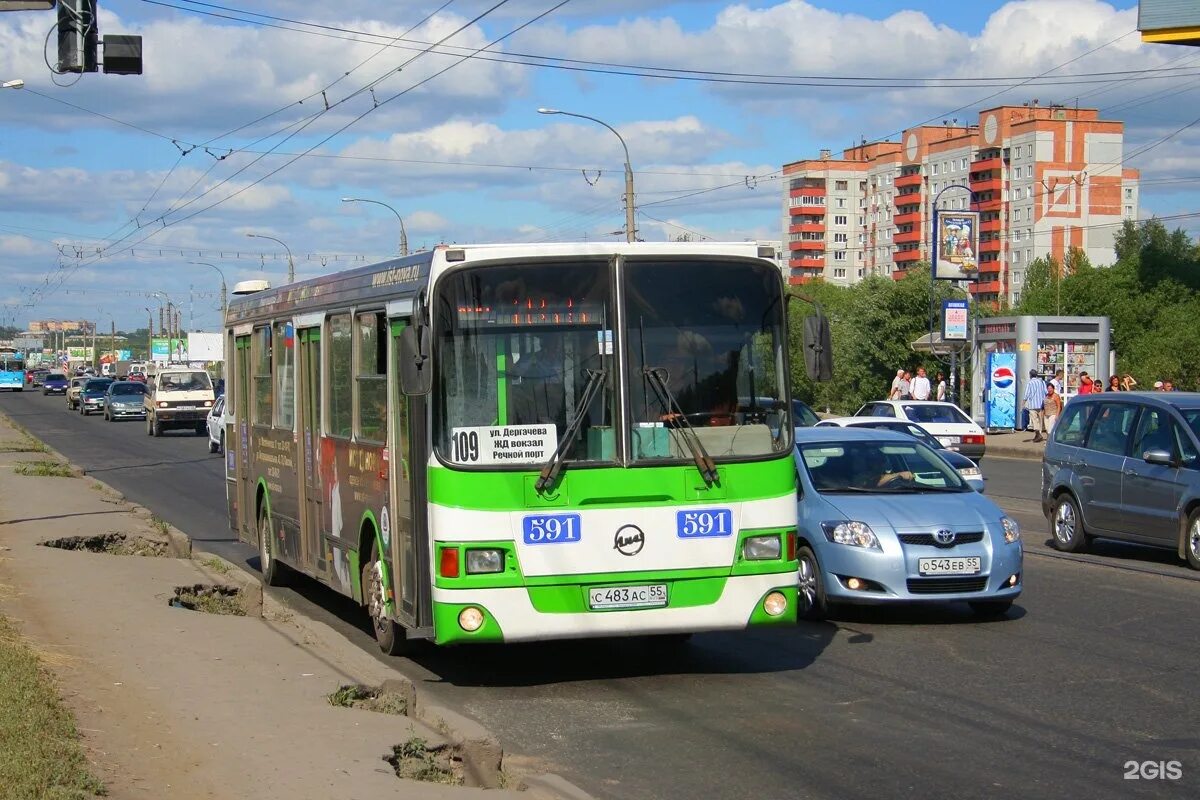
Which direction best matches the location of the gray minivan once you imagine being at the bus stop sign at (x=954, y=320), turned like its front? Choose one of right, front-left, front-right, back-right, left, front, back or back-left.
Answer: front

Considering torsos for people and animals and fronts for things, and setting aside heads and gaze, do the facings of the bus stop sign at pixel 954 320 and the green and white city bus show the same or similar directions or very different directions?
same or similar directions

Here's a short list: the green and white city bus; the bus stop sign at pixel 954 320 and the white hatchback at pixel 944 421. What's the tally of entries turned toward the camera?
2

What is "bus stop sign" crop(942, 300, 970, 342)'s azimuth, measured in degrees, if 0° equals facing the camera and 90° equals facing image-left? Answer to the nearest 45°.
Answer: approximately 0°

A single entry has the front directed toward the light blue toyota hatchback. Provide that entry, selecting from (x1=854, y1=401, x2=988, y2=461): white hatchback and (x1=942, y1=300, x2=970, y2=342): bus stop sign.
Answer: the bus stop sign

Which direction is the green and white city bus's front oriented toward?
toward the camera

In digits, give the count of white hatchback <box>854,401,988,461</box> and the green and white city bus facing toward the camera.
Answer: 1

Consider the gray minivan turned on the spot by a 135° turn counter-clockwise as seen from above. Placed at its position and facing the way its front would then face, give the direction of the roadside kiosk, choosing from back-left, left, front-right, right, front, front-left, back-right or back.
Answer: front

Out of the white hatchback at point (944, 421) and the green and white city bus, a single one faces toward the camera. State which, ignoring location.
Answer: the green and white city bus

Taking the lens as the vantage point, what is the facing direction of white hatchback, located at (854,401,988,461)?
facing away from the viewer and to the left of the viewer

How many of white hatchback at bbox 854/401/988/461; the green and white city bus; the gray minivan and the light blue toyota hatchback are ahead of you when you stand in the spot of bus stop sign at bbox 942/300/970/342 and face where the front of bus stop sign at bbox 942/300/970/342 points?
4

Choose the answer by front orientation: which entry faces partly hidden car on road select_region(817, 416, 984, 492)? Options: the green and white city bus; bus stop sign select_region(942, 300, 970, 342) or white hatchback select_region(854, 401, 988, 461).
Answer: the bus stop sign

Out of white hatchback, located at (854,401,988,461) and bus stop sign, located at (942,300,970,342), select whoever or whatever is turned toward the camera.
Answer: the bus stop sign
